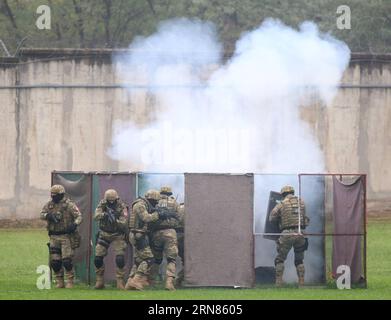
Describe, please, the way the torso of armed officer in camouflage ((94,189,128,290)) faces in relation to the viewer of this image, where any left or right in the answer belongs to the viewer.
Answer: facing the viewer

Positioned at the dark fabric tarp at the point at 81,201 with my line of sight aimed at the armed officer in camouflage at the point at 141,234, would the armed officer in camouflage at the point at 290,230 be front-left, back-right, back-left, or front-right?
front-left

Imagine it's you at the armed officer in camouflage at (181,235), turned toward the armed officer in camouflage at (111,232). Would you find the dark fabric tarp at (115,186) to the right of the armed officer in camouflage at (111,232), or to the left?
right

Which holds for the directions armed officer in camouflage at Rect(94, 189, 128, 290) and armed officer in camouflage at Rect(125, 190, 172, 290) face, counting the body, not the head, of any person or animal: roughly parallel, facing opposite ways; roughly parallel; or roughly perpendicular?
roughly perpendicular

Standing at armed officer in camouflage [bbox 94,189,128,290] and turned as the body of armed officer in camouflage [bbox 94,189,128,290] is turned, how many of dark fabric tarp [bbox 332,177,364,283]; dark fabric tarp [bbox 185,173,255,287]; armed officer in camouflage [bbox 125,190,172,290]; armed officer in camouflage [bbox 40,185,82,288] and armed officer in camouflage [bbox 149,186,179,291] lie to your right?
1

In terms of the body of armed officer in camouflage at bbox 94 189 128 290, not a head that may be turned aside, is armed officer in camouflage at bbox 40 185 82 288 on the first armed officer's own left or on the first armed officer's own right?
on the first armed officer's own right
